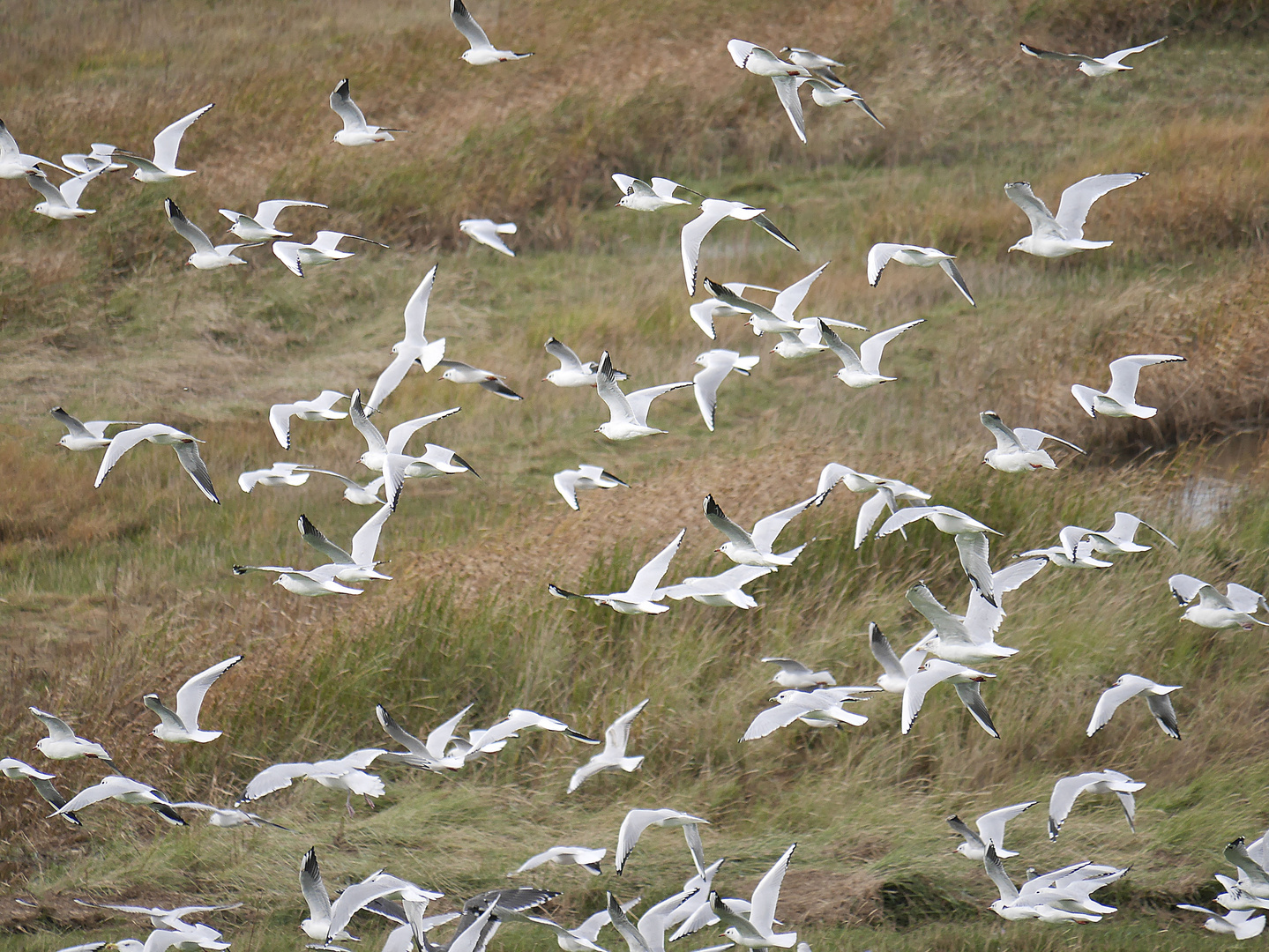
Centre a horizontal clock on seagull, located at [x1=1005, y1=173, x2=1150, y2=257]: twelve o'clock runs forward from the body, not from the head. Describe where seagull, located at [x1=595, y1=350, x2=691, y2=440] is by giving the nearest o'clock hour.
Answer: seagull, located at [x1=595, y1=350, x2=691, y2=440] is roughly at 11 o'clock from seagull, located at [x1=1005, y1=173, x2=1150, y2=257].

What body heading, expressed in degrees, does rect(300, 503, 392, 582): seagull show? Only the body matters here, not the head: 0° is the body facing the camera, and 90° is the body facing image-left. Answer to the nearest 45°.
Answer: approximately 90°

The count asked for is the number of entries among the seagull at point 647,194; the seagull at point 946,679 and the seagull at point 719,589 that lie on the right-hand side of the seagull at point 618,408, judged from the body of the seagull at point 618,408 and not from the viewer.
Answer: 1

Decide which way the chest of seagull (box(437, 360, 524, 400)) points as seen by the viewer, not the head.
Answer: to the viewer's left

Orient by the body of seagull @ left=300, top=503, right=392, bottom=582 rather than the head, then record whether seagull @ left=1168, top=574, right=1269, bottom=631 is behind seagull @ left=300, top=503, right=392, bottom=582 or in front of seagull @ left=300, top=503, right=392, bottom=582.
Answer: behind

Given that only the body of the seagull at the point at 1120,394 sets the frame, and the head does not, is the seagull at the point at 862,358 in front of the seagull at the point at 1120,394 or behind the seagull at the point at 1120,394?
in front

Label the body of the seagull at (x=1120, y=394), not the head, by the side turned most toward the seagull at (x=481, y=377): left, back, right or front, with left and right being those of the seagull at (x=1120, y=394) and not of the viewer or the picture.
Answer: front
